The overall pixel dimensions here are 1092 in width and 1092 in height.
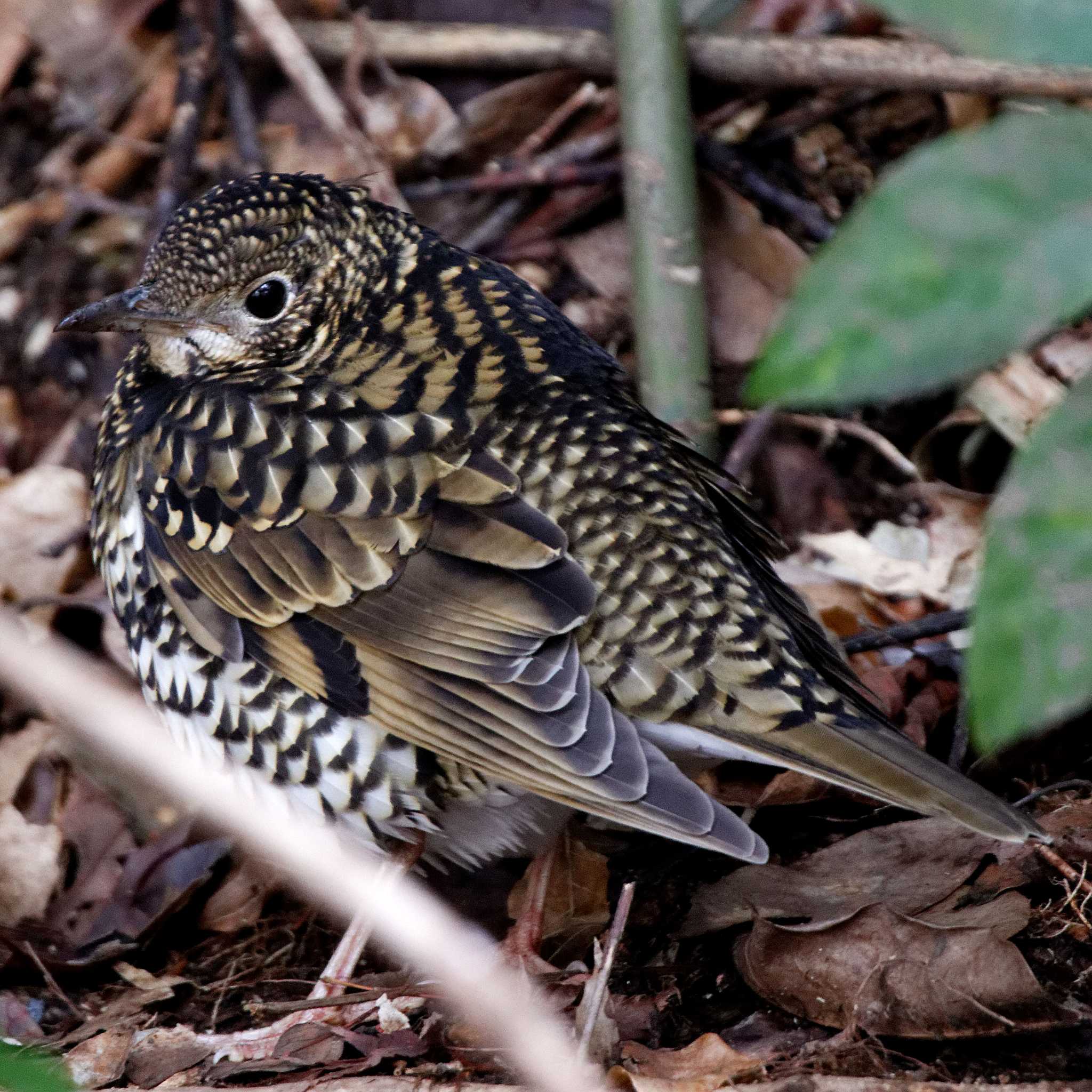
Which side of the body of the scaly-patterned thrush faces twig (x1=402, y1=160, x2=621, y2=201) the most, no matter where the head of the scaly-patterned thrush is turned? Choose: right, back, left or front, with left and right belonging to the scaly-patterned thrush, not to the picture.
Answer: right

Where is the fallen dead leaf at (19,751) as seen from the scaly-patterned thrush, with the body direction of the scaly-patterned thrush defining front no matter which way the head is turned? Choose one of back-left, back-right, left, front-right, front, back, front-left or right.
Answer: front-right

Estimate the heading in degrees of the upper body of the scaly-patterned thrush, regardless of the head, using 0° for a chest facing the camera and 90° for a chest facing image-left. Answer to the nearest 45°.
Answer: approximately 90°

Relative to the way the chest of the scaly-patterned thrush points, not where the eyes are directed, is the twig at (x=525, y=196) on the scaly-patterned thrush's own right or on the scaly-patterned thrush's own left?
on the scaly-patterned thrush's own right

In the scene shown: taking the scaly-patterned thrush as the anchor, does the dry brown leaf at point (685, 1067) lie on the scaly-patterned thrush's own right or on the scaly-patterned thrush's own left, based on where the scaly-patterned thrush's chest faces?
on the scaly-patterned thrush's own left

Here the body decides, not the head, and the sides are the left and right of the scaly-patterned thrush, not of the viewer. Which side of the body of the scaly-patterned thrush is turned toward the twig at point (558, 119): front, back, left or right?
right

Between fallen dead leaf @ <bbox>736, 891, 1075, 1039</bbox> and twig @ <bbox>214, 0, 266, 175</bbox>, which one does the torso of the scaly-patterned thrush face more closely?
the twig
